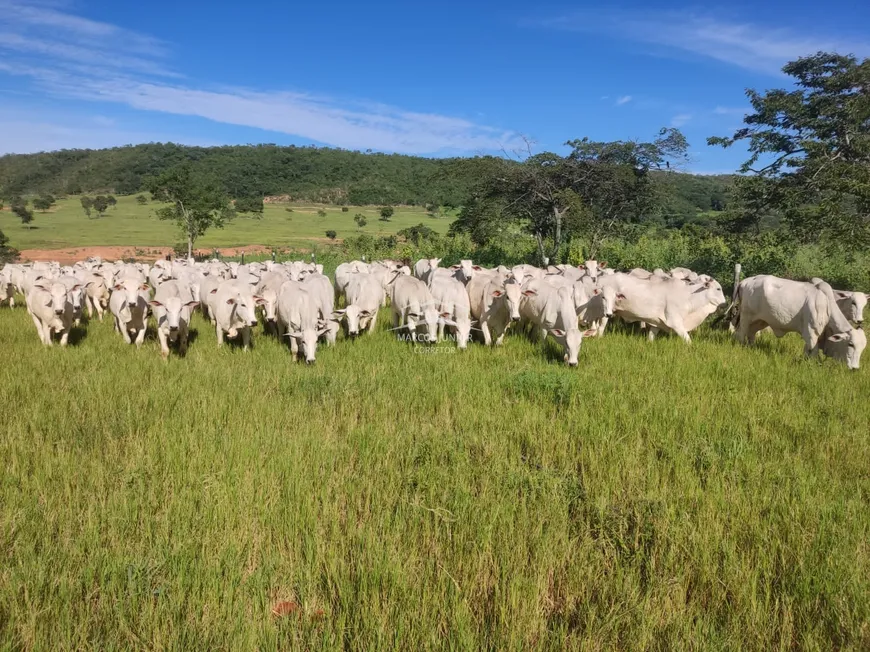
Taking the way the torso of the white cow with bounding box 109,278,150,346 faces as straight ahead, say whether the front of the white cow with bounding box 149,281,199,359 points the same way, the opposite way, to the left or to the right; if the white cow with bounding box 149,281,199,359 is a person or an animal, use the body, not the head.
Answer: the same way

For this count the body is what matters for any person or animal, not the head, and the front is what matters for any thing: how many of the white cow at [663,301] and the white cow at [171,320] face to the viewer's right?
1

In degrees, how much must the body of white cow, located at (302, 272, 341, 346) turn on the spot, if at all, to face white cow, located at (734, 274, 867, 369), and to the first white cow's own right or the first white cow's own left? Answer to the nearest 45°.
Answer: approximately 45° to the first white cow's own left

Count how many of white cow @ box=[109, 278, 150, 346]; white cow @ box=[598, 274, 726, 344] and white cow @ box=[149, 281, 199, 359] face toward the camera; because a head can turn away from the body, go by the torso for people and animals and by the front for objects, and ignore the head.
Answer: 2

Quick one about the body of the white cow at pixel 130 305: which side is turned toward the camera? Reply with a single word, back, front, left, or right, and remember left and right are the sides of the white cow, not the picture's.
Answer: front

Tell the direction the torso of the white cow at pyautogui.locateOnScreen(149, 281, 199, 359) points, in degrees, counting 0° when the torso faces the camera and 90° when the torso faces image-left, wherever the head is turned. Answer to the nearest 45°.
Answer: approximately 0°

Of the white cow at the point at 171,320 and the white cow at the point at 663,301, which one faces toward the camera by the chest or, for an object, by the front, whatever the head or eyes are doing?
the white cow at the point at 171,320

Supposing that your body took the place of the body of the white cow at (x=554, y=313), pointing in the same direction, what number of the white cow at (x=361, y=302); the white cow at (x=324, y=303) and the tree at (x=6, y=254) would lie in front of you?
0

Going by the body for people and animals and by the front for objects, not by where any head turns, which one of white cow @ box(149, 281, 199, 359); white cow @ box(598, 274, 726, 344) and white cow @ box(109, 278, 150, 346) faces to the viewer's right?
white cow @ box(598, 274, 726, 344)

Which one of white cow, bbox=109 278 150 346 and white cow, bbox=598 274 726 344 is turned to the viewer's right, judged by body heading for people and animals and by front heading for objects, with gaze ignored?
white cow, bbox=598 274 726 344

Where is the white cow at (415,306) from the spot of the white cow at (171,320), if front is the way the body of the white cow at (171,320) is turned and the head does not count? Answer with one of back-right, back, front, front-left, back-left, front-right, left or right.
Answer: left

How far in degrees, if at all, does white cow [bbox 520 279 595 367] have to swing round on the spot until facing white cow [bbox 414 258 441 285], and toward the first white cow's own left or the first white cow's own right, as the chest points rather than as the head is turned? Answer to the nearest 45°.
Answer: approximately 180°

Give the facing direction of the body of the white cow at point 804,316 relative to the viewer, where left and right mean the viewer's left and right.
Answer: facing the viewer and to the right of the viewer
